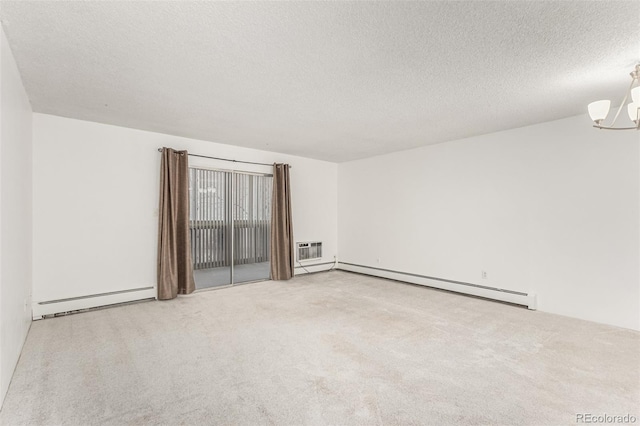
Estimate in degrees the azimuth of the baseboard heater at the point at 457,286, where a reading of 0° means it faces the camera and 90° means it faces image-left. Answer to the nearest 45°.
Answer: approximately 45°

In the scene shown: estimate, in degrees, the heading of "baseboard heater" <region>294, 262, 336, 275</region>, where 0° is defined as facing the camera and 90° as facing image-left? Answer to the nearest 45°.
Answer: approximately 315°

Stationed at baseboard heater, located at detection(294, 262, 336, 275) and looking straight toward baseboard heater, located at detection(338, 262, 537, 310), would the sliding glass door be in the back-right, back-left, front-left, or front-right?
back-right

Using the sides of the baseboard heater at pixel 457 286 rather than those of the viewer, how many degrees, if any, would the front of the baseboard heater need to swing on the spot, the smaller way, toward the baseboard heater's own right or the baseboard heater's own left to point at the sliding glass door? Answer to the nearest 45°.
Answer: approximately 45° to the baseboard heater's own right

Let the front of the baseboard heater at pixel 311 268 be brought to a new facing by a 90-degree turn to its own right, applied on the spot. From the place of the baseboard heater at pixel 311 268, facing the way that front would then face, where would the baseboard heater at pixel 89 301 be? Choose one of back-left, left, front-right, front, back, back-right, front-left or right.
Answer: front
